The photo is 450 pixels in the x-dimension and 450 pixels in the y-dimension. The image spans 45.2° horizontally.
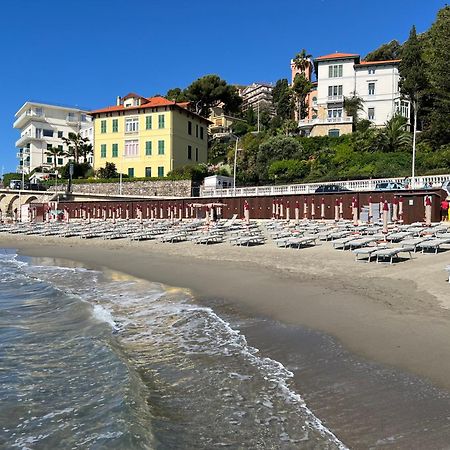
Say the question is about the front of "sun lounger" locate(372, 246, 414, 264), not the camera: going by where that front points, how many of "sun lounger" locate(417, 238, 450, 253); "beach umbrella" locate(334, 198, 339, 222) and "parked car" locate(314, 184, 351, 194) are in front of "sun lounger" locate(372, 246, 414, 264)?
0

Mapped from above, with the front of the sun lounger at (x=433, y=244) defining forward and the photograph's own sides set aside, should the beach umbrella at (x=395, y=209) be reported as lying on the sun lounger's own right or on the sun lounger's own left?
on the sun lounger's own right

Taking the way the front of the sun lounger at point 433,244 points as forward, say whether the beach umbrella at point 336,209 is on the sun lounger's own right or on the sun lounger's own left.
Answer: on the sun lounger's own right

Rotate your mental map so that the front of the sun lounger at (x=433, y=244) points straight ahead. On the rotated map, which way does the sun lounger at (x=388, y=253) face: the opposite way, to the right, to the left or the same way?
the same way

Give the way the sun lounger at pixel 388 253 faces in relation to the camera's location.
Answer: facing the viewer and to the left of the viewer

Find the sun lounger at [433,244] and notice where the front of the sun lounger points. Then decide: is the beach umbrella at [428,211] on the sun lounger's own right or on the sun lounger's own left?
on the sun lounger's own right

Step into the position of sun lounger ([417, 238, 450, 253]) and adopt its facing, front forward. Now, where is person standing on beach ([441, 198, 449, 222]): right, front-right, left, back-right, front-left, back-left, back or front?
back-right
